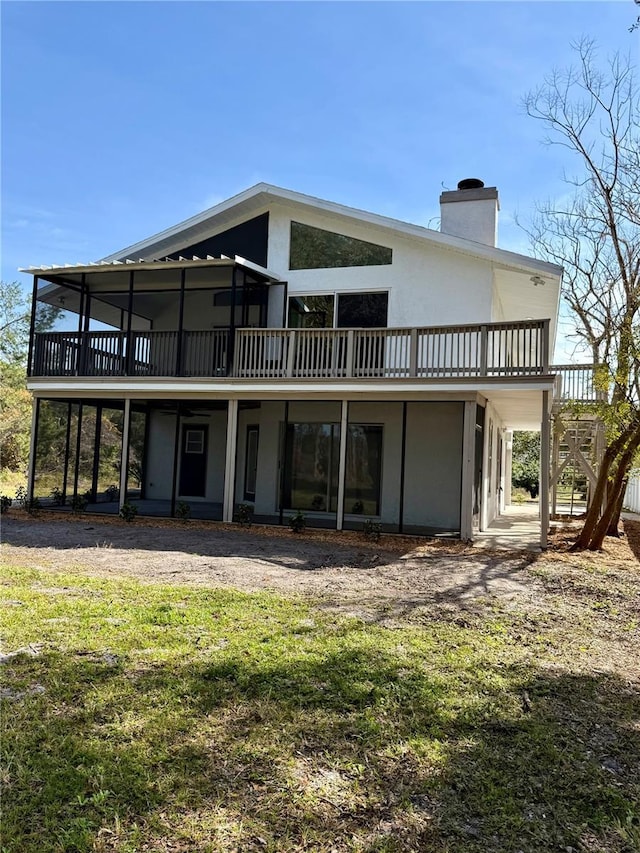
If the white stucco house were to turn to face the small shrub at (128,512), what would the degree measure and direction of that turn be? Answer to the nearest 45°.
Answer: approximately 90° to its right

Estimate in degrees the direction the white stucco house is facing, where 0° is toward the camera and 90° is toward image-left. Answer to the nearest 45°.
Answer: approximately 0°

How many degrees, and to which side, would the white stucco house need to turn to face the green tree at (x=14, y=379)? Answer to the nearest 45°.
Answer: approximately 135° to its right

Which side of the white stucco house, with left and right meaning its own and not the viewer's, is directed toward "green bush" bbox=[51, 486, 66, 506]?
right
